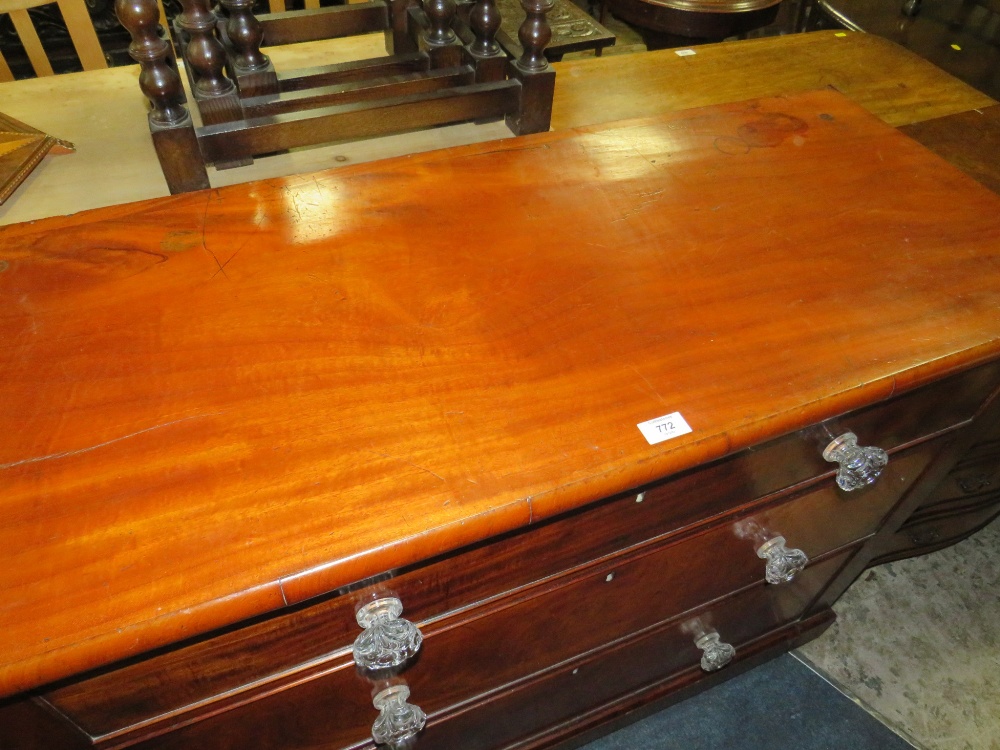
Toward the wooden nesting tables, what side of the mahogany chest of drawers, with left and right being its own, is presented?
back

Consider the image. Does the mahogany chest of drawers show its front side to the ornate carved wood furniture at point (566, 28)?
no

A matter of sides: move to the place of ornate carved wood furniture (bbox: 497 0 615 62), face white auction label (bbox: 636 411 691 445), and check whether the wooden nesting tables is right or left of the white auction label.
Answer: right

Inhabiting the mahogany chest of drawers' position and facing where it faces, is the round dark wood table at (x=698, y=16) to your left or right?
on your left

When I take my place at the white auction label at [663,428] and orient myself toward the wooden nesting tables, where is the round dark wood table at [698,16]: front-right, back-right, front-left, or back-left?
front-right
